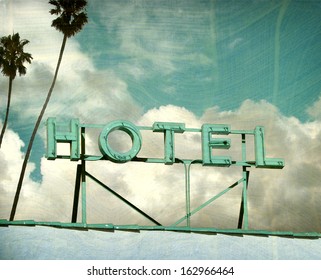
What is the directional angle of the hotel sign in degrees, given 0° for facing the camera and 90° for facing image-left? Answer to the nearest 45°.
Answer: approximately 0°

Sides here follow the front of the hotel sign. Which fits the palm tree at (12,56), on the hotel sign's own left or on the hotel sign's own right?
on the hotel sign's own right
